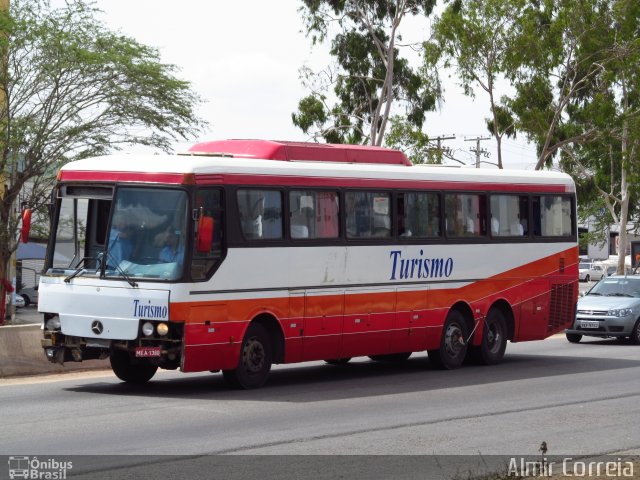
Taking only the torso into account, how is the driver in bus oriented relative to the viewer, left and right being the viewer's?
facing the viewer and to the left of the viewer

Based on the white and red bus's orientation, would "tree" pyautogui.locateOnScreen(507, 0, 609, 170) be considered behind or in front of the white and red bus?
behind

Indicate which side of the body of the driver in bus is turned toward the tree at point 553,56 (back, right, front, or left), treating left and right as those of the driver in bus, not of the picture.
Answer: back

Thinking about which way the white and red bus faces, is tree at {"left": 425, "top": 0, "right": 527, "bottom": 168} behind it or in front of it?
behind

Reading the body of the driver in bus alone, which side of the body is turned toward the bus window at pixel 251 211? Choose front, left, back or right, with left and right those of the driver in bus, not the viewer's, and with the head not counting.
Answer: back

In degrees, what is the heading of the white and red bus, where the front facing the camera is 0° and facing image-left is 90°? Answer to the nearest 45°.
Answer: approximately 45°
